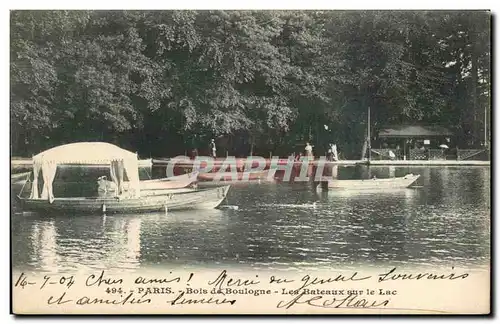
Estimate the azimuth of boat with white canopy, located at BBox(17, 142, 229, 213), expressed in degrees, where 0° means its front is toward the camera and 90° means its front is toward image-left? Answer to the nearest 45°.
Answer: approximately 270°

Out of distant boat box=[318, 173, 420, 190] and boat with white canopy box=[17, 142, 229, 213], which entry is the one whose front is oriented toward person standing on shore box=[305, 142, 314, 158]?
the boat with white canopy

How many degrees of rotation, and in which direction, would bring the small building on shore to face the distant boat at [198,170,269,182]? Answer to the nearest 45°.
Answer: approximately 90° to its right

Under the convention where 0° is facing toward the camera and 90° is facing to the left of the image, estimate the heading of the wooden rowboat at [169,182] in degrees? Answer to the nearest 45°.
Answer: approximately 270°

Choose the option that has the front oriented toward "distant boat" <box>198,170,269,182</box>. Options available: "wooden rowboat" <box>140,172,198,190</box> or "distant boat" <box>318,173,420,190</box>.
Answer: the wooden rowboat

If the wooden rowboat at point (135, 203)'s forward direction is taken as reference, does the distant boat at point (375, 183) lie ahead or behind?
ahead

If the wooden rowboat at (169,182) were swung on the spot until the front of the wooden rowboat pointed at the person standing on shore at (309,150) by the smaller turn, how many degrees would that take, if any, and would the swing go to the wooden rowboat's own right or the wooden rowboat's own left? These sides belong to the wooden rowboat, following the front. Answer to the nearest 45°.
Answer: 0° — it already faces them

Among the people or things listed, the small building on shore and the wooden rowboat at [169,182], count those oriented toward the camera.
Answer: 1

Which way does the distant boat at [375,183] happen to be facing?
to the viewer's right
